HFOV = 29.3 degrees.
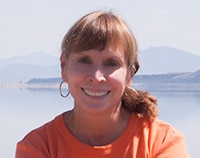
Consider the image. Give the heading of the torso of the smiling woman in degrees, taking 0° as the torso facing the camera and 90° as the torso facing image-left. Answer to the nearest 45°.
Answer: approximately 0°
